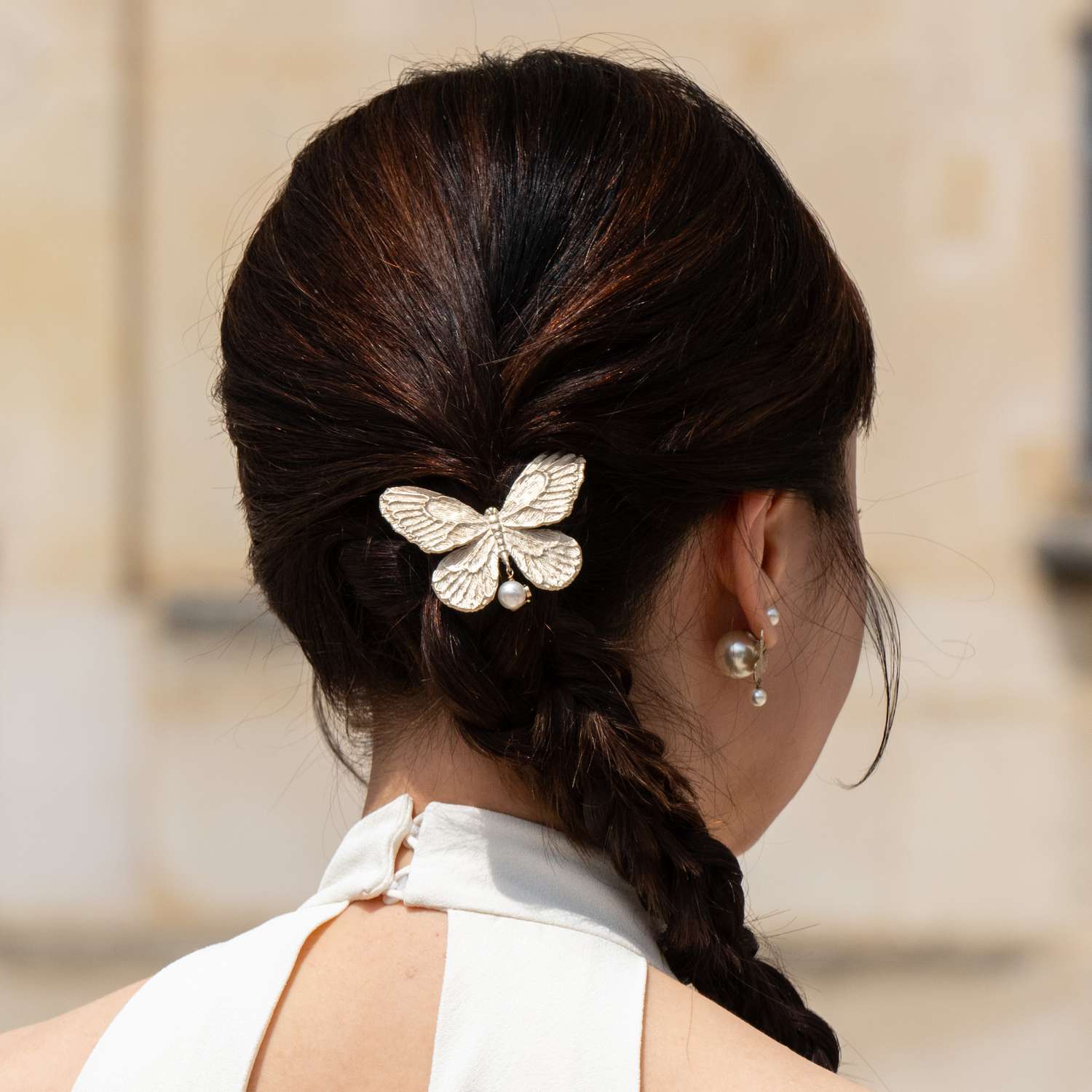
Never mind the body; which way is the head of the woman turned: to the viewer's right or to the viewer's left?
to the viewer's right

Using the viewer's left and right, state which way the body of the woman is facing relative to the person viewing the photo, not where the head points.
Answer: facing away from the viewer and to the right of the viewer
